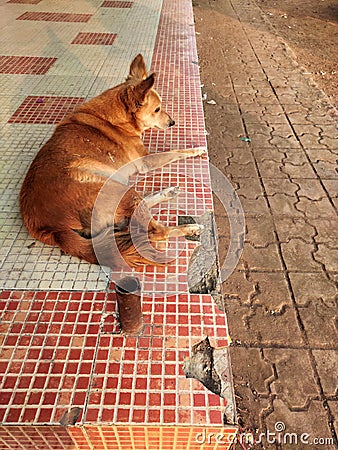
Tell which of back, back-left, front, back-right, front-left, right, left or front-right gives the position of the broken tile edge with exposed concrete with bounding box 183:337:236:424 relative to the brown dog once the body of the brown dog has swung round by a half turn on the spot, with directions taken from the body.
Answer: left

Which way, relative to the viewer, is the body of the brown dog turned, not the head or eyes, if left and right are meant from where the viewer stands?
facing away from the viewer and to the right of the viewer
